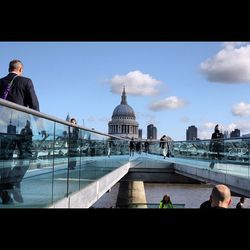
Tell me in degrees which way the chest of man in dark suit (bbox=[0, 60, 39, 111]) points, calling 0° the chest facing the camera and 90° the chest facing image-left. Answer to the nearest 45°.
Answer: approximately 180°
